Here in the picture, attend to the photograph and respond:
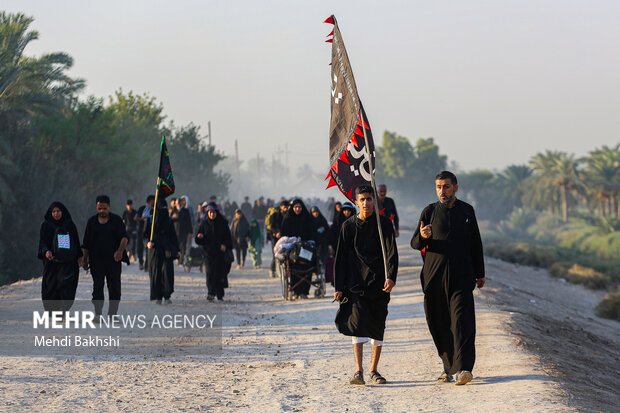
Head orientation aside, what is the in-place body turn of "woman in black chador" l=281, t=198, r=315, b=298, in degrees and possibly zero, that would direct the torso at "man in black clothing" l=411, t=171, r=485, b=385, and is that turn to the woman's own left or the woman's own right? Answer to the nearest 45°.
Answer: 0° — they already face them

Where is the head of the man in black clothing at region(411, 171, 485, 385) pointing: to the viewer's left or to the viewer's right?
to the viewer's left

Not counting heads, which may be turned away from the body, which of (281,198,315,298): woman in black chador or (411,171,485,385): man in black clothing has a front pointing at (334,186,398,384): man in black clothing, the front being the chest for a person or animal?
the woman in black chador

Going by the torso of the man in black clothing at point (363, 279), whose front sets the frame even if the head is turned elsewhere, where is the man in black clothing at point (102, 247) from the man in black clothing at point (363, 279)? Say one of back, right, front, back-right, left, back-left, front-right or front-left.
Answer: back-right

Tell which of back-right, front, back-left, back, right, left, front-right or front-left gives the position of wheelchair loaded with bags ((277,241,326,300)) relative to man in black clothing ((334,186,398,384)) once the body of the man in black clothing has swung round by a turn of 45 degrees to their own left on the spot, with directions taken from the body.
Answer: back-left

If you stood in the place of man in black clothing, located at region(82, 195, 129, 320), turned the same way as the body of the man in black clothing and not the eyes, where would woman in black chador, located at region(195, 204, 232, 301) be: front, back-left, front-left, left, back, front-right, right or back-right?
back-left

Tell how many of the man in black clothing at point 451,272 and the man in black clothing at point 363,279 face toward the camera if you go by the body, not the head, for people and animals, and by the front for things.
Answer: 2

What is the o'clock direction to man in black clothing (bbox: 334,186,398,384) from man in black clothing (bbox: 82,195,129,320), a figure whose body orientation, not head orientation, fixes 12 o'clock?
man in black clothing (bbox: 334,186,398,384) is roughly at 11 o'clock from man in black clothing (bbox: 82,195,129,320).

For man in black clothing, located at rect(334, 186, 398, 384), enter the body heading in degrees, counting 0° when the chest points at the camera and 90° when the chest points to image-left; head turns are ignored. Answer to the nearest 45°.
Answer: approximately 0°
